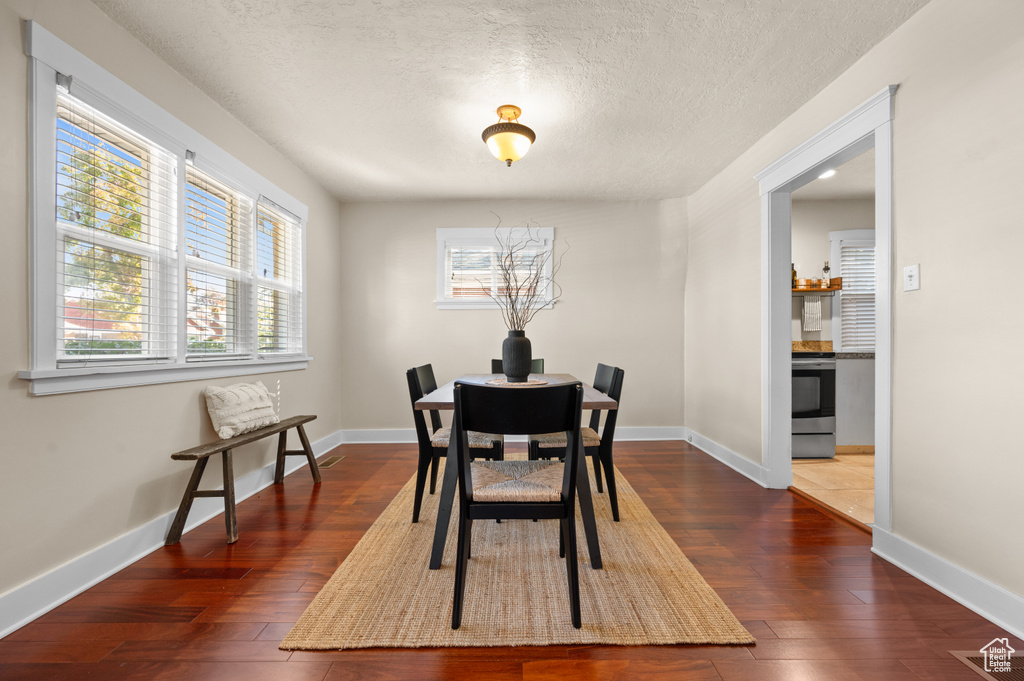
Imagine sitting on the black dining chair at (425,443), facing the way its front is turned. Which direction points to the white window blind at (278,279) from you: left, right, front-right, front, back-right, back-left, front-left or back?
back-left

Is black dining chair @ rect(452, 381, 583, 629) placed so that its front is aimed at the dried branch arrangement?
yes

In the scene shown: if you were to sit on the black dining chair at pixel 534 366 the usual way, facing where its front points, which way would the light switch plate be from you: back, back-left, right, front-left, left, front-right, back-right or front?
front-left

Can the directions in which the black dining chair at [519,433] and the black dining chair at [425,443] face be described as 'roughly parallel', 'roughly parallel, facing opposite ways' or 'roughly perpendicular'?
roughly perpendicular

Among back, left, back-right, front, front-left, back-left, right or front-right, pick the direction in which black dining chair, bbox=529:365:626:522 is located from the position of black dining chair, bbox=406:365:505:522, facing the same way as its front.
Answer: front

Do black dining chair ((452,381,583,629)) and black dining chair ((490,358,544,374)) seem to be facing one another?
yes

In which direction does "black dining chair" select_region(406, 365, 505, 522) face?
to the viewer's right

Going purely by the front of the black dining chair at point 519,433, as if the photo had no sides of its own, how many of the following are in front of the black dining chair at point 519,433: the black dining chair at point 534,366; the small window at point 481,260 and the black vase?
3

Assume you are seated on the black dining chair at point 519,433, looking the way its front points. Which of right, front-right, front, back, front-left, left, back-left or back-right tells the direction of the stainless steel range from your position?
front-right

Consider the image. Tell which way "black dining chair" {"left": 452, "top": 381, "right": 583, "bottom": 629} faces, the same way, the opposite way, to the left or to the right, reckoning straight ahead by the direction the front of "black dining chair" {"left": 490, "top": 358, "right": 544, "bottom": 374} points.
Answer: the opposite way

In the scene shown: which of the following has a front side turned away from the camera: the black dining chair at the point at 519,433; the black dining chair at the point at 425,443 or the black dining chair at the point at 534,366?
the black dining chair at the point at 519,433

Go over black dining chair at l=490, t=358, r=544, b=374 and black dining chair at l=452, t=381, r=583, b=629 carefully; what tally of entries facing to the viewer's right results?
0

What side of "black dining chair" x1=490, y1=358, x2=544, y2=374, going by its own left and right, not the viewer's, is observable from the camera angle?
front

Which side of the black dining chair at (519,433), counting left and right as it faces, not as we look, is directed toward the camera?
back

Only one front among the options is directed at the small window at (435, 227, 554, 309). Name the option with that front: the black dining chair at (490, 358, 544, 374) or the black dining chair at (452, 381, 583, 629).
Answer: the black dining chair at (452, 381, 583, 629)
